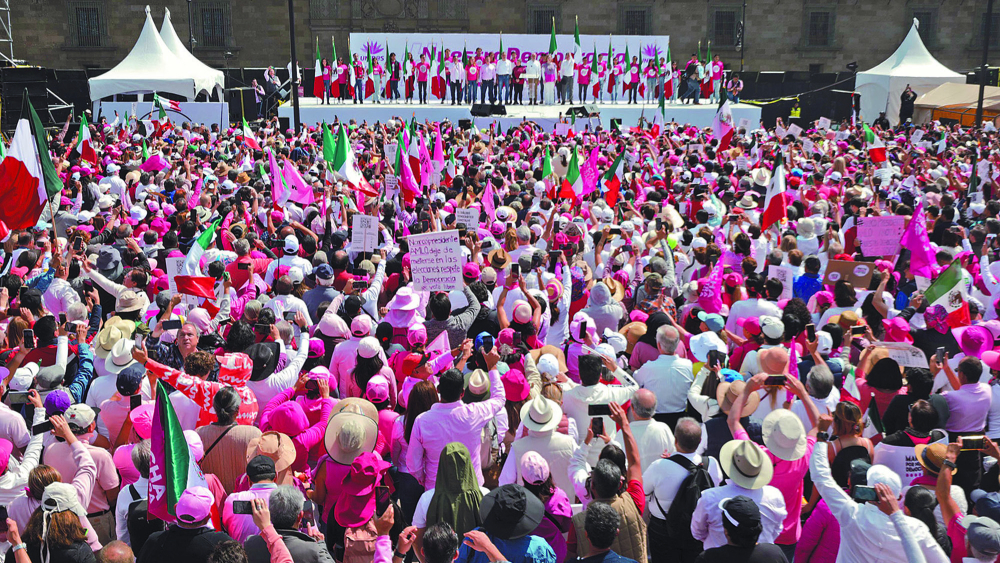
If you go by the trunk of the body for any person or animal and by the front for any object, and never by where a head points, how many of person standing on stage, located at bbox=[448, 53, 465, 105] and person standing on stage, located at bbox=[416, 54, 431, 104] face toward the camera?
2

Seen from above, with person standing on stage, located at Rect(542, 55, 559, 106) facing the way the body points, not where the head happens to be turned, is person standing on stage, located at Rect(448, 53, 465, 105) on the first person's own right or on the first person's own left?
on the first person's own right

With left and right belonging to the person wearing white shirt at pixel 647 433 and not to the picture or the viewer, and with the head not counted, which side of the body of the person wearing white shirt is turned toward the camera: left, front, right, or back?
back

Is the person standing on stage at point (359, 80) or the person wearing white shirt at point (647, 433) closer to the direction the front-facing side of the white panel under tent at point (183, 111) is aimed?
the person wearing white shirt

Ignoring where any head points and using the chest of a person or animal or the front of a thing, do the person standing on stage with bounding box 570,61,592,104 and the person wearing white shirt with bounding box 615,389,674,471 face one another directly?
yes

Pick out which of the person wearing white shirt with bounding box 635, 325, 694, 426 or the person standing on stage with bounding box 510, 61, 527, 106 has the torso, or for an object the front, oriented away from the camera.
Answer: the person wearing white shirt

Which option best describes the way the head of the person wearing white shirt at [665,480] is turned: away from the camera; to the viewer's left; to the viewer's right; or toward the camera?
away from the camera

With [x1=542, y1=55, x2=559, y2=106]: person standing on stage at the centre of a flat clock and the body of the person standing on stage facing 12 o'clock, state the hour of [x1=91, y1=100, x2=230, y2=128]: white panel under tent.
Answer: The white panel under tent is roughly at 2 o'clock from the person standing on stage.

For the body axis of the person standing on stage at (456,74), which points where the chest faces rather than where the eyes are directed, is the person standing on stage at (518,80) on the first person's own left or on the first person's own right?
on the first person's own left

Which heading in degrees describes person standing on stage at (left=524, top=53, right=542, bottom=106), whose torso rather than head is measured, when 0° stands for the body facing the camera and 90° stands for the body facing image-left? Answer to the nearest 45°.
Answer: approximately 0°
